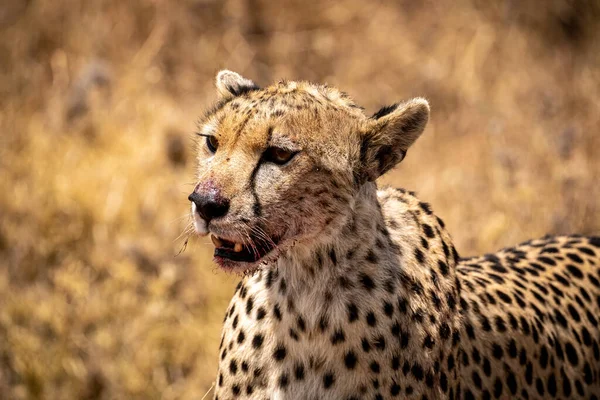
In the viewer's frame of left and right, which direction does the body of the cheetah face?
facing the viewer and to the left of the viewer
